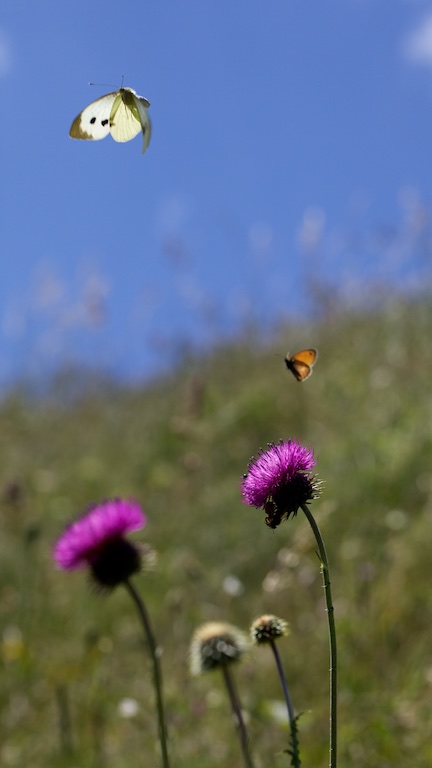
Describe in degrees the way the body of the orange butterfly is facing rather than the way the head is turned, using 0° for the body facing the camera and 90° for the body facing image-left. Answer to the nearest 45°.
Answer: approximately 90°
